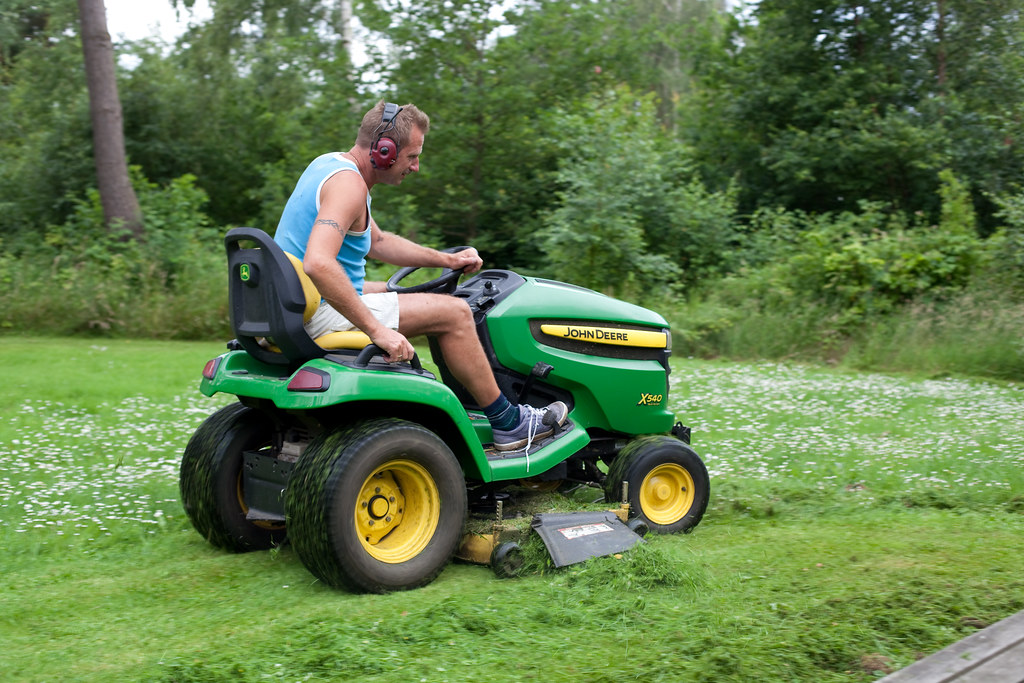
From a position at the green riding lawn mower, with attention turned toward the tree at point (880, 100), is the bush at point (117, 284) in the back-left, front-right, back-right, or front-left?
front-left

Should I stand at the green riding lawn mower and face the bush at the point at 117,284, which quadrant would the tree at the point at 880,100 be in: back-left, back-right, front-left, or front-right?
front-right

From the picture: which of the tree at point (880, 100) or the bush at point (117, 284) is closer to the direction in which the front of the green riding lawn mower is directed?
the tree

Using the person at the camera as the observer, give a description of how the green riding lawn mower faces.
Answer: facing away from the viewer and to the right of the viewer

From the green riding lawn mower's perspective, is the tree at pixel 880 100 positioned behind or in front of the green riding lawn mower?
in front

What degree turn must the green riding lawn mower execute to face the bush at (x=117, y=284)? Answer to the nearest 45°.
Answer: approximately 90° to its left
